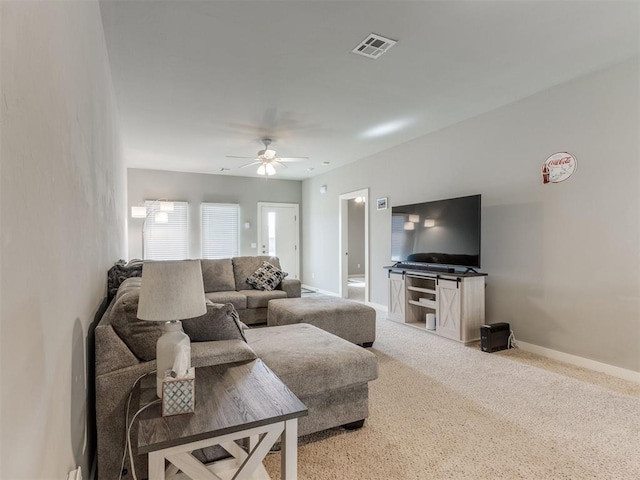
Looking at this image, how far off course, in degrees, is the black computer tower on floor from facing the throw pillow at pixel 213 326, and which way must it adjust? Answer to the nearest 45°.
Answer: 0° — it already faces it

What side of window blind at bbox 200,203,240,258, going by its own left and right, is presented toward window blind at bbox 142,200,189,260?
right

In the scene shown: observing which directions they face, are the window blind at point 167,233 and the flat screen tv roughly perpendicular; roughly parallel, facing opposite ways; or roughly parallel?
roughly perpendicular

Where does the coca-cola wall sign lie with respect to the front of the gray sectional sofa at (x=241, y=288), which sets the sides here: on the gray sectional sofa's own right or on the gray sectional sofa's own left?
on the gray sectional sofa's own left

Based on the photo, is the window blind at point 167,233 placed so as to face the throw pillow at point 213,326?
yes

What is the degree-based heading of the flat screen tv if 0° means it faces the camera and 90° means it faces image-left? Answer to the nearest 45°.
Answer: approximately 45°

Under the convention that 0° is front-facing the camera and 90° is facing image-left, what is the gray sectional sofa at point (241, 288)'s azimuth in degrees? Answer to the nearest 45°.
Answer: approximately 0°

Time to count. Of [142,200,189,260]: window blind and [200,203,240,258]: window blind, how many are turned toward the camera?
2
